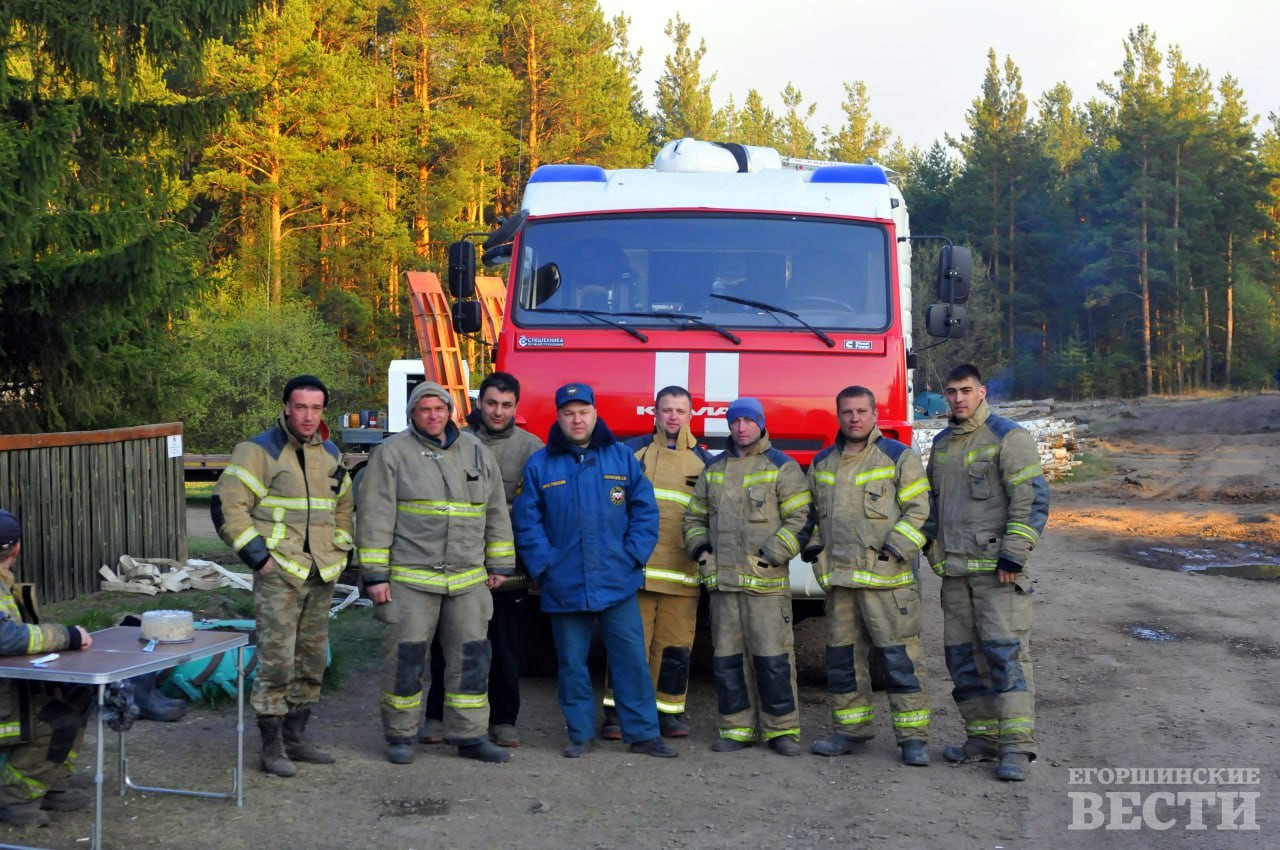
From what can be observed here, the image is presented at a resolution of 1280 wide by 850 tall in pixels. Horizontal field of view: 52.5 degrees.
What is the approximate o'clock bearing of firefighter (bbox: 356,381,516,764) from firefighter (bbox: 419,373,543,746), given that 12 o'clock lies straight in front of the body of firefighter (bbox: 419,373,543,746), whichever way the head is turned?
firefighter (bbox: 356,381,516,764) is roughly at 1 o'clock from firefighter (bbox: 419,373,543,746).

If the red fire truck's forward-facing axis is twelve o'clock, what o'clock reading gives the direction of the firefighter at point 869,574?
The firefighter is roughly at 11 o'clock from the red fire truck.

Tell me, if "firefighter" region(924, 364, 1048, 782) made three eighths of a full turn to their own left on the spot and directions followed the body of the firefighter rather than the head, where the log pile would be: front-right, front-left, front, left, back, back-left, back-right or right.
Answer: left

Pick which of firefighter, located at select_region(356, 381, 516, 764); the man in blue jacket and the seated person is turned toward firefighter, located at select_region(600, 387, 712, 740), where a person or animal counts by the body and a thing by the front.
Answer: the seated person

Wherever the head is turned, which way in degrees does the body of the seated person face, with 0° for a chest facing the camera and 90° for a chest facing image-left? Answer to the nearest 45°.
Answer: approximately 270°

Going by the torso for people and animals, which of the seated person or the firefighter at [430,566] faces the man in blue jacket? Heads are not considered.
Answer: the seated person

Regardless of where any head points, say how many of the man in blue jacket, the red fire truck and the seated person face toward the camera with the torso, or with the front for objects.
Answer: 2

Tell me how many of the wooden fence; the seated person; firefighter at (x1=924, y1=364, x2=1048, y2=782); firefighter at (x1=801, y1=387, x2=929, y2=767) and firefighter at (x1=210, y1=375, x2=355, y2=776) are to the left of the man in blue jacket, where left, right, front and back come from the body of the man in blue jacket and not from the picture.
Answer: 2
